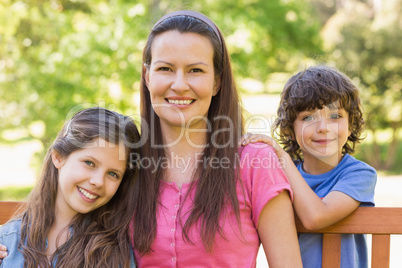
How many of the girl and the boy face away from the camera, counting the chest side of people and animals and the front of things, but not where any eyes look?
0

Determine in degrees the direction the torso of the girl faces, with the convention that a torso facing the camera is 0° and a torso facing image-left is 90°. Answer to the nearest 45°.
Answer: approximately 315°

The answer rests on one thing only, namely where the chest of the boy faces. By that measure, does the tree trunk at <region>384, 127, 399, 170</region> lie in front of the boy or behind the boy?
behind

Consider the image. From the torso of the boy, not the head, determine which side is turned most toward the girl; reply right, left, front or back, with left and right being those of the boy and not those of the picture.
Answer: right

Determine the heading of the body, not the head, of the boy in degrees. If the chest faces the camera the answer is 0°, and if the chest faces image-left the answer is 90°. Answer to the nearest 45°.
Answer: approximately 0°

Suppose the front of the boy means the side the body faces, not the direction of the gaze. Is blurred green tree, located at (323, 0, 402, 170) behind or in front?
behind

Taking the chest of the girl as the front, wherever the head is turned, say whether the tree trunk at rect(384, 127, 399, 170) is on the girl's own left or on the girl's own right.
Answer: on the girl's own left

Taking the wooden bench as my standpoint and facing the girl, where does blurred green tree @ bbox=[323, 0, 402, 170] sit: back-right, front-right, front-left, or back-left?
back-right

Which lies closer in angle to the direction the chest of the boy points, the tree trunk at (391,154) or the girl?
the girl
